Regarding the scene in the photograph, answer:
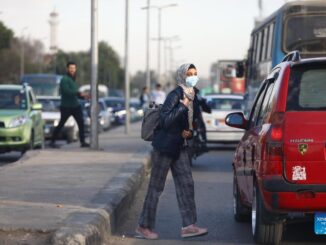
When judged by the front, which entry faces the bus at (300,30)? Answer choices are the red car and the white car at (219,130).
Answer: the red car

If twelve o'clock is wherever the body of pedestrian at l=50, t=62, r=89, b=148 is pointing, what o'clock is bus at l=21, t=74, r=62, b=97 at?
The bus is roughly at 9 o'clock from the pedestrian.

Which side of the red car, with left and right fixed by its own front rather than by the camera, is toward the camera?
back

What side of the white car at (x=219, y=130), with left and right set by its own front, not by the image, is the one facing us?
back

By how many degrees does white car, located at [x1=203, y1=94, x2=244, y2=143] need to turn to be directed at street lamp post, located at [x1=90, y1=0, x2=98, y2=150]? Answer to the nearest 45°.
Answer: approximately 135° to its left

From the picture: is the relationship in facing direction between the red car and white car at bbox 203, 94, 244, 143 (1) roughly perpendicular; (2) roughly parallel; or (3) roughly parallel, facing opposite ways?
roughly parallel

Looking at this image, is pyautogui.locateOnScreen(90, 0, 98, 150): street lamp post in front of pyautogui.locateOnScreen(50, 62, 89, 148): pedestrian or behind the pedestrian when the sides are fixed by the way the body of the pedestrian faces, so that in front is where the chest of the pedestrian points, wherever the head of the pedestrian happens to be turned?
in front

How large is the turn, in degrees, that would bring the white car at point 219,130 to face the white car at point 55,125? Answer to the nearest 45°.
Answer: approximately 45° to its left

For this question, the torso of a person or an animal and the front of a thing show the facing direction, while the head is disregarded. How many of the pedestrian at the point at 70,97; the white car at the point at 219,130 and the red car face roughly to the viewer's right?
1

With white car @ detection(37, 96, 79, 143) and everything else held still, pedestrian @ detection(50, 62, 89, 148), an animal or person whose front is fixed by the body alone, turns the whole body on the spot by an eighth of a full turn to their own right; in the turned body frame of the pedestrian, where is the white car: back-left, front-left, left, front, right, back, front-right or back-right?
back-left

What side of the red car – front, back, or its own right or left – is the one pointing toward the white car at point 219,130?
front

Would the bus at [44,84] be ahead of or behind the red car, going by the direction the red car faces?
ahead

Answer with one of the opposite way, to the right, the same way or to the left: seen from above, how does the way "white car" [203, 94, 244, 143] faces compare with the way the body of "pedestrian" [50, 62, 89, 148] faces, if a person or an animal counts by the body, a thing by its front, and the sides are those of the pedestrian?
to the left

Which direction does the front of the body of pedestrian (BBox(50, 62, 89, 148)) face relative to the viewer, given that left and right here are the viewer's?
facing to the right of the viewer

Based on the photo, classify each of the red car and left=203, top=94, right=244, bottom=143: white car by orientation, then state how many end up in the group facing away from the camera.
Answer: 2

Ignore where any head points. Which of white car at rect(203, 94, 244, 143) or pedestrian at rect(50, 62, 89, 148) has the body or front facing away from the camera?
the white car

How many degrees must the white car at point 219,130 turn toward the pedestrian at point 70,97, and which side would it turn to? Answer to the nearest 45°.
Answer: approximately 135° to its left
